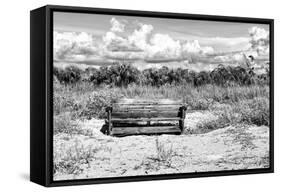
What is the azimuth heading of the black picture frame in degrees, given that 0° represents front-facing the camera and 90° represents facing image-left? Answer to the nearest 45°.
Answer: approximately 315°
